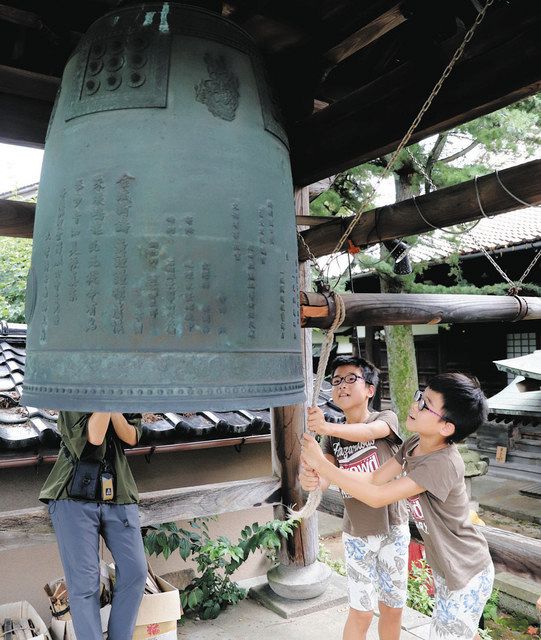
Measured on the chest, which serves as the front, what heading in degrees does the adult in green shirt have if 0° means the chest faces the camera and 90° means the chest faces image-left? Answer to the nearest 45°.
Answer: approximately 315°

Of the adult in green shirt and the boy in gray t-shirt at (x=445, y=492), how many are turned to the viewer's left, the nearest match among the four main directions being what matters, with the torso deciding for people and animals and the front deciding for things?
1

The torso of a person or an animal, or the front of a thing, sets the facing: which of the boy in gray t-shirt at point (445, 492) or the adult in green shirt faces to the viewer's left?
the boy in gray t-shirt

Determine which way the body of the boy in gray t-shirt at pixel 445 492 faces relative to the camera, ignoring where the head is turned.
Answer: to the viewer's left

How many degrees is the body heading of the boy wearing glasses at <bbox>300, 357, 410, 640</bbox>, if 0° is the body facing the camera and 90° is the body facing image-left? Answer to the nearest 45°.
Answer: approximately 45°

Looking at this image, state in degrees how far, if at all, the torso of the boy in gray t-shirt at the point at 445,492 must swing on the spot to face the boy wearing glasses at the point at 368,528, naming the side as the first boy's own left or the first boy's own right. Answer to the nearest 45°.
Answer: approximately 45° to the first boy's own right
